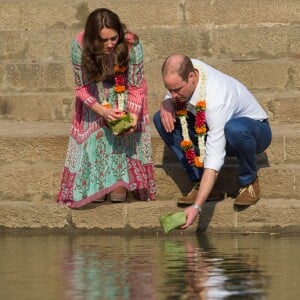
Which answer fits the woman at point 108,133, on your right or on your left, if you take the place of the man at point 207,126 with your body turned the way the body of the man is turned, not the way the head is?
on your right

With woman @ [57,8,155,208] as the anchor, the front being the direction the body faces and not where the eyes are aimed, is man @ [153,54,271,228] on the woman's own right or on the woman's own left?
on the woman's own left

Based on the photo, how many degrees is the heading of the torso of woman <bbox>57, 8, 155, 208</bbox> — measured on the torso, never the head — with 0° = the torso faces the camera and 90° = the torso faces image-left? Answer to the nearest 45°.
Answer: approximately 0°

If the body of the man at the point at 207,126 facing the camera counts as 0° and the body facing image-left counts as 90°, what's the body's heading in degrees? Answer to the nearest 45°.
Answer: approximately 45°

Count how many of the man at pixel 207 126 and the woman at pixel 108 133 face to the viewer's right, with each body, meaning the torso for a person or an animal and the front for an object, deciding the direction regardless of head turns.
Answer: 0

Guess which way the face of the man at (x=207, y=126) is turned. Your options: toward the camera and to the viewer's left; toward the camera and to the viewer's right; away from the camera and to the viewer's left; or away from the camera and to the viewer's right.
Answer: toward the camera and to the viewer's left
